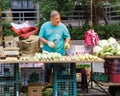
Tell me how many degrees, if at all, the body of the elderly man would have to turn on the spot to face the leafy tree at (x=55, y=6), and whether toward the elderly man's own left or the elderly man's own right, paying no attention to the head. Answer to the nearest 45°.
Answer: approximately 135° to the elderly man's own left

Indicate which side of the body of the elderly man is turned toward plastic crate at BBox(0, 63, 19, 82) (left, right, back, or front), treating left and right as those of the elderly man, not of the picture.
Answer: right

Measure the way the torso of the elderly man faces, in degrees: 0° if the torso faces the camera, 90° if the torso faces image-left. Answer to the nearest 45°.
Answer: approximately 315°

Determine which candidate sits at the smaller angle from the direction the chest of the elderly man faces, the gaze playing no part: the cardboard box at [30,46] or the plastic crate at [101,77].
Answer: the plastic crate

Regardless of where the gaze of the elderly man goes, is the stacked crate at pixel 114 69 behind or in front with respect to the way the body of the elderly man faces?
in front
